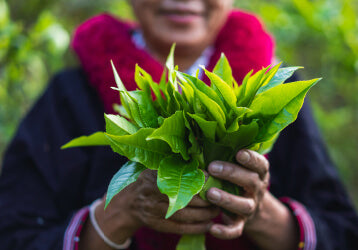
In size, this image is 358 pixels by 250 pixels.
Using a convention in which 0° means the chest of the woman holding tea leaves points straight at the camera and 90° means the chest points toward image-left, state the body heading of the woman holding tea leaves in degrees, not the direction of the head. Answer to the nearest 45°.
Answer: approximately 0°

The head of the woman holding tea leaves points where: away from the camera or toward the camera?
toward the camera
